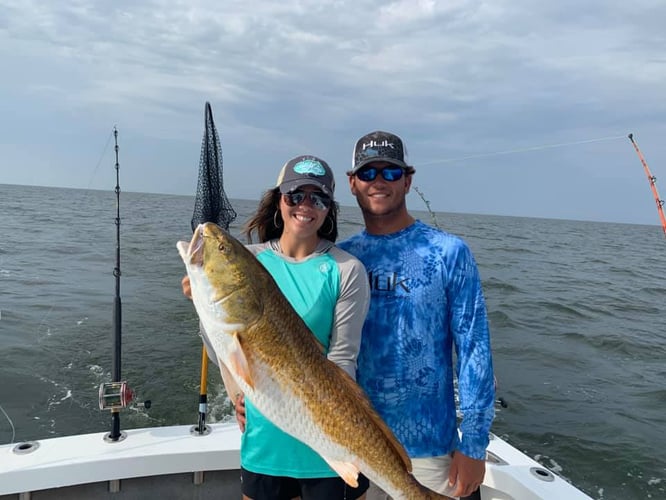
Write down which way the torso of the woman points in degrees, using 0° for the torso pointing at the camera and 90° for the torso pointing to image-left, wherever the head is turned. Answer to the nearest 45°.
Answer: approximately 0°

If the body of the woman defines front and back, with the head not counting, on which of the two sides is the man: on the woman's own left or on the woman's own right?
on the woman's own left
